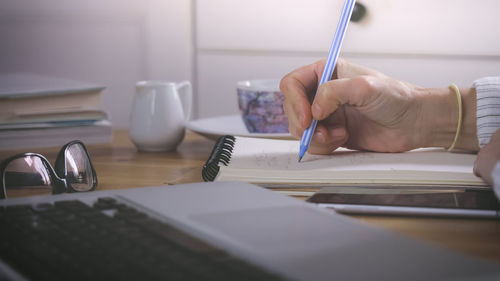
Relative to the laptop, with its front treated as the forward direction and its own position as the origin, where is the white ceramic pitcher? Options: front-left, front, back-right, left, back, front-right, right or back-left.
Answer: front-left

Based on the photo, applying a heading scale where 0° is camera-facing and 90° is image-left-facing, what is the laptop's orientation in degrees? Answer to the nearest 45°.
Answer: approximately 225°

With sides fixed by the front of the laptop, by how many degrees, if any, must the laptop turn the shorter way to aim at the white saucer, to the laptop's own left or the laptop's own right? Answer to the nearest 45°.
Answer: approximately 45° to the laptop's own left
